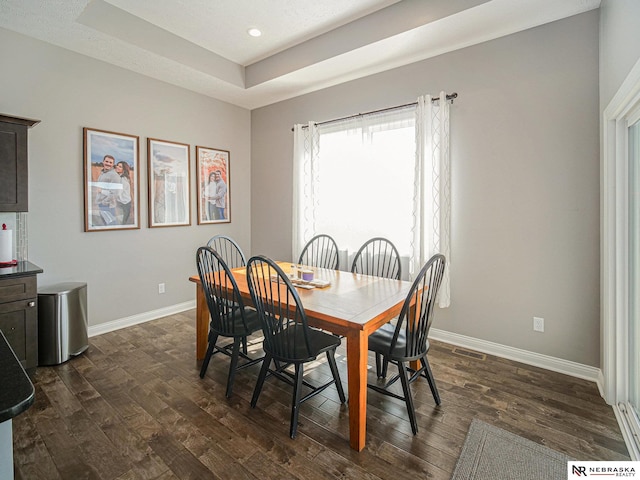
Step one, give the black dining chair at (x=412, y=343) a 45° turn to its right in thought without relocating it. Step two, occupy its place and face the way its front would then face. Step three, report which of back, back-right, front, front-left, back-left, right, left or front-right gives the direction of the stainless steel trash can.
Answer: left

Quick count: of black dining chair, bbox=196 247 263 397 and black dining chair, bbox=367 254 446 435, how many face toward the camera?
0

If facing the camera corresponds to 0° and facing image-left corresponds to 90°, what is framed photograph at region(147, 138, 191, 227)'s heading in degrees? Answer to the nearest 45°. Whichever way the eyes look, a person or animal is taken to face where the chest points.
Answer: approximately 315°

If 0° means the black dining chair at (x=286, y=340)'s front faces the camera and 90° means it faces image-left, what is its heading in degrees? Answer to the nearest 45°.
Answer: approximately 225°

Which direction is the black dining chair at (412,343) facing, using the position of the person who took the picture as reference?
facing away from the viewer and to the left of the viewer

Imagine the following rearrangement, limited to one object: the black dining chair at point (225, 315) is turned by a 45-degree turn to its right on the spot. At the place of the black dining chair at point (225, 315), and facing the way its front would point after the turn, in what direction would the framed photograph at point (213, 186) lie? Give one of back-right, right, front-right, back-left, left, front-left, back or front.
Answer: left

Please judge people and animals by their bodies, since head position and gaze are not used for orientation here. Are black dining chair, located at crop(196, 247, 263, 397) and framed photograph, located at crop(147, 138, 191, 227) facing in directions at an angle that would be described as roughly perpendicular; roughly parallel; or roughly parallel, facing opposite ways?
roughly perpendicular

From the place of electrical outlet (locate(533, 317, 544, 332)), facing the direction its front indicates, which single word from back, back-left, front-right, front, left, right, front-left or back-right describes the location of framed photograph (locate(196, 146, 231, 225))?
right

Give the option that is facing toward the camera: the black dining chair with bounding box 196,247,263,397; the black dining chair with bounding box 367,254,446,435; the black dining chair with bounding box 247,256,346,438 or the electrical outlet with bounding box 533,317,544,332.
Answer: the electrical outlet

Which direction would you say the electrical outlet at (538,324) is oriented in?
toward the camera

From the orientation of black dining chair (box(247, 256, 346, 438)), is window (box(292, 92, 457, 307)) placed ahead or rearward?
ahead

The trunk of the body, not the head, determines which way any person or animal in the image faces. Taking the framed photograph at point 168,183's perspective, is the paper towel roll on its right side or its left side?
on its right

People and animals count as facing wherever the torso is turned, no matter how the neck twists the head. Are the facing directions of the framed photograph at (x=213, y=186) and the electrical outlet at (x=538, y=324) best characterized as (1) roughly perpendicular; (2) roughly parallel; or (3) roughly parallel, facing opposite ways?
roughly perpendicular

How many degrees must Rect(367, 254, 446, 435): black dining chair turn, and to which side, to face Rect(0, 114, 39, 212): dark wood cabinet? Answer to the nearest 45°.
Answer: approximately 45° to its left

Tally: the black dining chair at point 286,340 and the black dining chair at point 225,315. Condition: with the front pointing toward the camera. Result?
0

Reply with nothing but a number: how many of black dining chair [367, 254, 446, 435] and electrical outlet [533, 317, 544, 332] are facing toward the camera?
1

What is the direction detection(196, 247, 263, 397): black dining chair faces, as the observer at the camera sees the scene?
facing away from the viewer and to the right of the viewer

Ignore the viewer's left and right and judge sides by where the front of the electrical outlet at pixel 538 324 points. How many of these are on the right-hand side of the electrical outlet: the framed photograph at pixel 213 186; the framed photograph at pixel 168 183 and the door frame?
2

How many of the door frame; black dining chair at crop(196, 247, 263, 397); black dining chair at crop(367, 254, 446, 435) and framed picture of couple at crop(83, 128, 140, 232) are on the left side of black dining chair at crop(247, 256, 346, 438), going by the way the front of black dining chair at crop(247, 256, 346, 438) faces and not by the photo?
2

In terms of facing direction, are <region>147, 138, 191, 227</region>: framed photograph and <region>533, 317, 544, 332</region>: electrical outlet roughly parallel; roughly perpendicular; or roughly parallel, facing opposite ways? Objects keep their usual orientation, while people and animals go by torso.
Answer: roughly perpendicular

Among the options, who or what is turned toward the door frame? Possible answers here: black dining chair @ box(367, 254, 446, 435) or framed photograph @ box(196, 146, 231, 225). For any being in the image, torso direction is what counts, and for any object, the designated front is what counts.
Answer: the framed photograph
